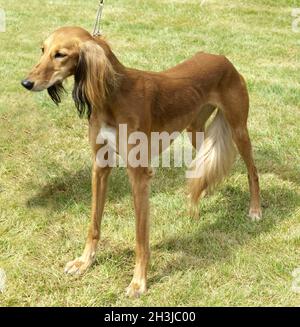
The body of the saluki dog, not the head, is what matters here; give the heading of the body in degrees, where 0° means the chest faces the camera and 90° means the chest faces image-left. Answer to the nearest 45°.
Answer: approximately 45°
